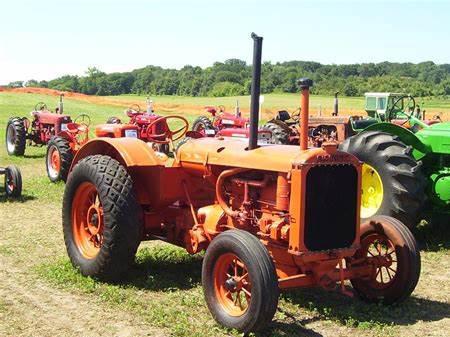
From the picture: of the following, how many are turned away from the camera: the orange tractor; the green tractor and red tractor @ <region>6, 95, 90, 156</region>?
0

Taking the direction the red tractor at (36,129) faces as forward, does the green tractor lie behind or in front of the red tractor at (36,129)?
in front

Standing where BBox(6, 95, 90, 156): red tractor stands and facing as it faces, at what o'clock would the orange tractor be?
The orange tractor is roughly at 1 o'clock from the red tractor.

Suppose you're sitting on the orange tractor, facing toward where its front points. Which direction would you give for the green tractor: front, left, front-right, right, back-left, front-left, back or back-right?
left

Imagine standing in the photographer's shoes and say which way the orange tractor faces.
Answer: facing the viewer and to the right of the viewer

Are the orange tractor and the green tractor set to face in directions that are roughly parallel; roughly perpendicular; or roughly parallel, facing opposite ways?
roughly parallel

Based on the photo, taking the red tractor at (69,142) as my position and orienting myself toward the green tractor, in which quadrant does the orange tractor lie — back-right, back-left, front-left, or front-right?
front-right

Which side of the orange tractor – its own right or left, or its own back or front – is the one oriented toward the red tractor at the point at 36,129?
back

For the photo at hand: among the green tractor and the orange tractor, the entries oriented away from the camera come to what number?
0

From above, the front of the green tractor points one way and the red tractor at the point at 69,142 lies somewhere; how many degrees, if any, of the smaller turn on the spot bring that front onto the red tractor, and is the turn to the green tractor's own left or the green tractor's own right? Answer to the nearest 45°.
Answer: approximately 180°

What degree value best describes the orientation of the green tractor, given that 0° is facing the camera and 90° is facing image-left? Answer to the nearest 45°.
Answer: approximately 315°

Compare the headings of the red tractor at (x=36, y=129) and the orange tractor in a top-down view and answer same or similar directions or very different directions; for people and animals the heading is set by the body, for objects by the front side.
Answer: same or similar directions

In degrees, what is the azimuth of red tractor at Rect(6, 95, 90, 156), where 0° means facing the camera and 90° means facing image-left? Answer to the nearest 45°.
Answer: approximately 315°
